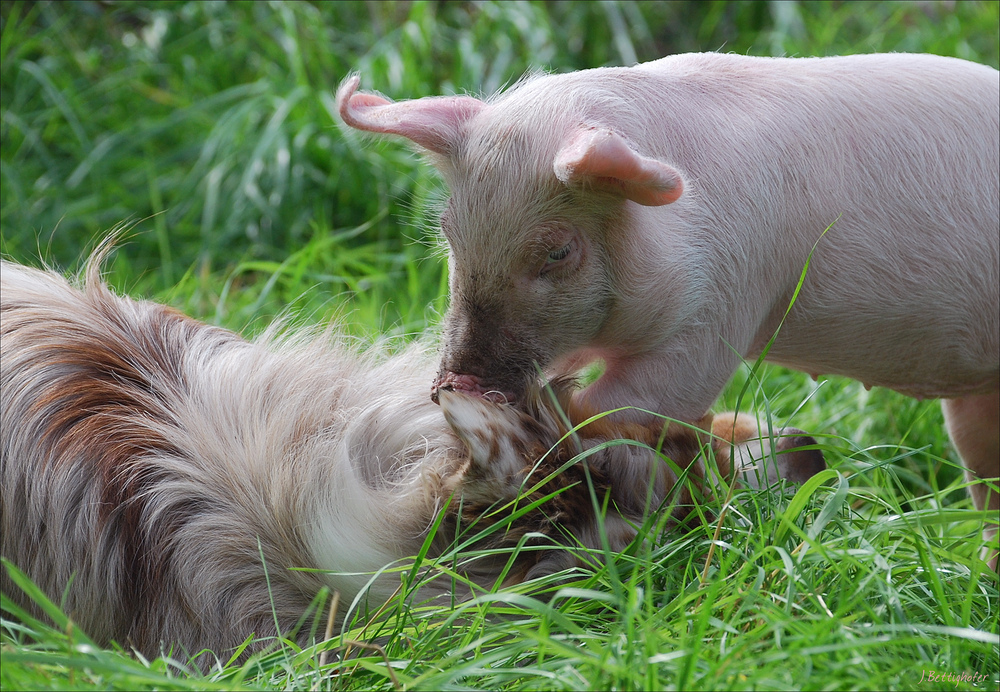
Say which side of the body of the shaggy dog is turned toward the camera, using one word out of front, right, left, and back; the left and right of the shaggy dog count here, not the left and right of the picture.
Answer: right
